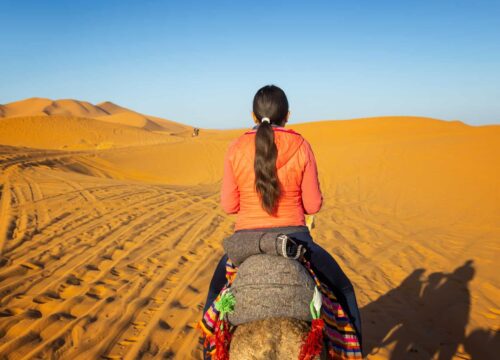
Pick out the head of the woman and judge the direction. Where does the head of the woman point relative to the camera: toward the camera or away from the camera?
away from the camera

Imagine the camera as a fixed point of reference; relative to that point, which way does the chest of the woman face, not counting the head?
away from the camera
